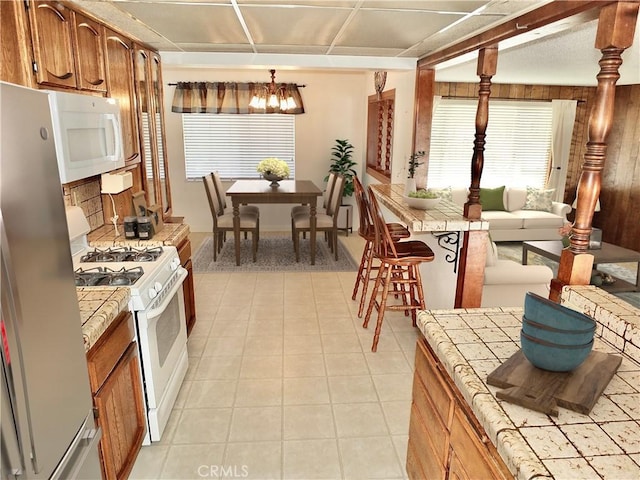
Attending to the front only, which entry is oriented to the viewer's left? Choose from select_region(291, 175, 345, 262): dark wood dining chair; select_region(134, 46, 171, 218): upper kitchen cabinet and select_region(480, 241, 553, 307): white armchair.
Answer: the dark wood dining chair

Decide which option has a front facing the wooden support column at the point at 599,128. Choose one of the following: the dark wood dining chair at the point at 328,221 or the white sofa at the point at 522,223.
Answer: the white sofa

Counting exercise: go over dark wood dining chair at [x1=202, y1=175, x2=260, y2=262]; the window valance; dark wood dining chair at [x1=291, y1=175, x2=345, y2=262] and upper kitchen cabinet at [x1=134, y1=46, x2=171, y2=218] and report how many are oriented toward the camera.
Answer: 1

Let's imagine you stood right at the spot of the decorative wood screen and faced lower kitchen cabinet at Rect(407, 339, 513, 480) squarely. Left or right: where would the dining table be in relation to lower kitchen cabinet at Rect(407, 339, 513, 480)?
right

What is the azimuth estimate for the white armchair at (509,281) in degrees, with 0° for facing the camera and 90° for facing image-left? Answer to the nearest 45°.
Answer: approximately 270°

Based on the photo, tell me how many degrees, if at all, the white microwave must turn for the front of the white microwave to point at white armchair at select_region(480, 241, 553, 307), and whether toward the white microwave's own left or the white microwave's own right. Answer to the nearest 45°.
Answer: approximately 45° to the white microwave's own left

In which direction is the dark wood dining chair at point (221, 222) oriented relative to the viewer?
to the viewer's right

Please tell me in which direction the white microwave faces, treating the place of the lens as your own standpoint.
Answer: facing the viewer and to the right of the viewer

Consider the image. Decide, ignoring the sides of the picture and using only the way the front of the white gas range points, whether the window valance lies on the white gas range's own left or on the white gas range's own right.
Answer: on the white gas range's own left

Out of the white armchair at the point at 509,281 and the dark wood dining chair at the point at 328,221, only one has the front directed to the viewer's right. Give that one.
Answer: the white armchair

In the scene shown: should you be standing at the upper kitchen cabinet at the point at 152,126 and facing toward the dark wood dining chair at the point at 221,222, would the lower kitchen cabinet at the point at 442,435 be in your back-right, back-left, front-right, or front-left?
back-right

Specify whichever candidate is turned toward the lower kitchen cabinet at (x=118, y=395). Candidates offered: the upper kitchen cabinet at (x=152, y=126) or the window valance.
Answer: the window valance

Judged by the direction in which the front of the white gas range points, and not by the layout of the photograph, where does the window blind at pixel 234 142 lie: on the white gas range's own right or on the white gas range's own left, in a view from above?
on the white gas range's own left

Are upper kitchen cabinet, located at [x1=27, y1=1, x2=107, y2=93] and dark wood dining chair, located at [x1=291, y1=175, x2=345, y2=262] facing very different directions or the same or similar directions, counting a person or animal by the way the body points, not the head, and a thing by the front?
very different directions

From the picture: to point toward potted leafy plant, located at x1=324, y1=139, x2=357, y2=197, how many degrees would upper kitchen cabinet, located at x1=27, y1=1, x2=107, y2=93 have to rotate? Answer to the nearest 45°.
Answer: approximately 90° to its left

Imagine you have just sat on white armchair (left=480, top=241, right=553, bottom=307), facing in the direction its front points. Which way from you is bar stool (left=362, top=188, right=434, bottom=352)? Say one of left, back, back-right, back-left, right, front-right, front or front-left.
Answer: back-right

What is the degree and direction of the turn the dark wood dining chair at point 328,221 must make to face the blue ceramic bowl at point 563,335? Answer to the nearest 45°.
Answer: approximately 90° to its left
